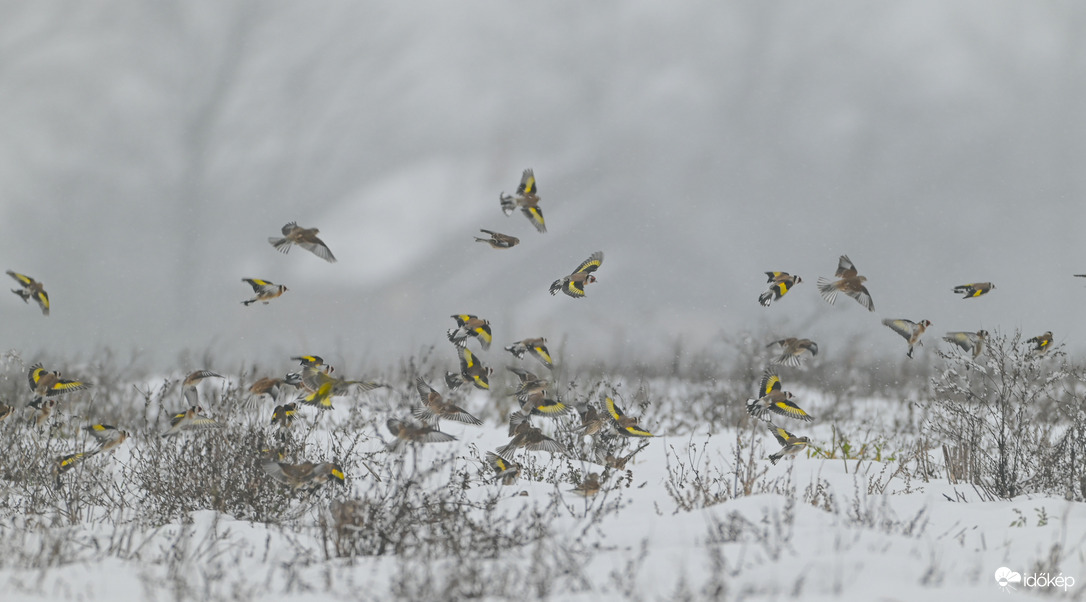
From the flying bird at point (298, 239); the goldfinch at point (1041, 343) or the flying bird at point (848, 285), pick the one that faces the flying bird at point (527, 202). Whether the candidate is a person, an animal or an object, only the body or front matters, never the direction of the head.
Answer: the flying bird at point (298, 239)

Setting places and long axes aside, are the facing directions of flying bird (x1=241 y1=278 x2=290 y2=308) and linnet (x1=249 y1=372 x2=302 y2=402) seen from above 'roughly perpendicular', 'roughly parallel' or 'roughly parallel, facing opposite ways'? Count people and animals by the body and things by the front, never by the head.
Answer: roughly parallel

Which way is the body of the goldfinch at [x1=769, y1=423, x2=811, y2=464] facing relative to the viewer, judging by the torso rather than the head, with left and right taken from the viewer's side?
facing to the right of the viewer

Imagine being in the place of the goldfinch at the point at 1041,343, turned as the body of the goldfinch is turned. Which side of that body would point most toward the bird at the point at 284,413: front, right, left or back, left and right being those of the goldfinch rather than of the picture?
back

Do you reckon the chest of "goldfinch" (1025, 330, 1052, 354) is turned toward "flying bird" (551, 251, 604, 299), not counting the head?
no

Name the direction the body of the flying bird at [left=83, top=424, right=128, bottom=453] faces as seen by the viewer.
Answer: to the viewer's right

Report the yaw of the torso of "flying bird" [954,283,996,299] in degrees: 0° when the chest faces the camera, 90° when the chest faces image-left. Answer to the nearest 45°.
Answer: approximately 270°

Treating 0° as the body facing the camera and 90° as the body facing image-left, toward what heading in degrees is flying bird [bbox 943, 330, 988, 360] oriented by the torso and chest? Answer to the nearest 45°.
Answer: approximately 270°
